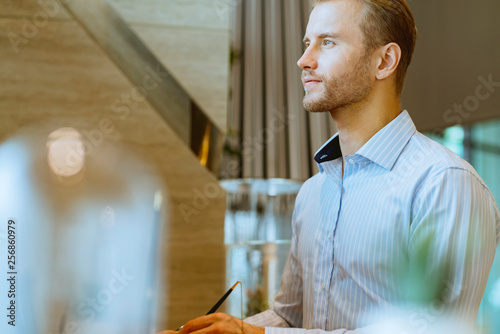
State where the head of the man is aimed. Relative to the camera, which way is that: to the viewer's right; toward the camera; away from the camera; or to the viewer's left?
to the viewer's left

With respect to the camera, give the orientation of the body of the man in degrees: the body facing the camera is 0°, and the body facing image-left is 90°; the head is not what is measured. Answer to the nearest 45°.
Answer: approximately 45°
